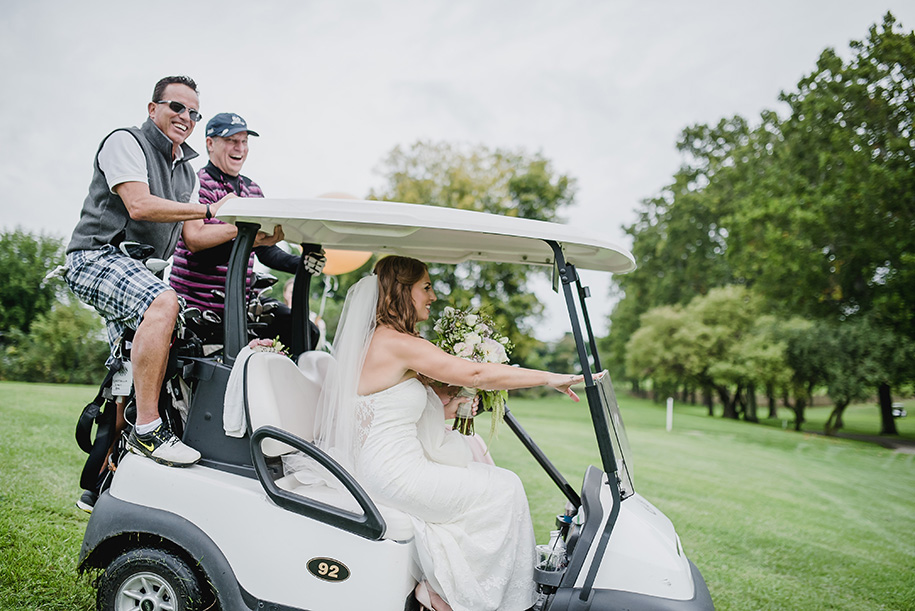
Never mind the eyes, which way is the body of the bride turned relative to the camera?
to the viewer's right

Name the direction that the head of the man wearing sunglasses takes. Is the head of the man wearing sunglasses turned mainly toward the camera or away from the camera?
toward the camera

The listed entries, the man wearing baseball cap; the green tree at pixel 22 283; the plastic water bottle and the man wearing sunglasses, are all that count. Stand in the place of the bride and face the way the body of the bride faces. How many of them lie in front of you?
1

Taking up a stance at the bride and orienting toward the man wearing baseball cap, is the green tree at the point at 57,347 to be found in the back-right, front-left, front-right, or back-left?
front-right

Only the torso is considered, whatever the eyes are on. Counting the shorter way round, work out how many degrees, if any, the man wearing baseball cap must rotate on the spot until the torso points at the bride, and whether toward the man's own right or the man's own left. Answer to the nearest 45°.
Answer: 0° — they already face them

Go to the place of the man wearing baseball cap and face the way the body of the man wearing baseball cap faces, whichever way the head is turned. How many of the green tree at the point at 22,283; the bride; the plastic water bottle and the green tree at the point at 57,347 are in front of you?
2

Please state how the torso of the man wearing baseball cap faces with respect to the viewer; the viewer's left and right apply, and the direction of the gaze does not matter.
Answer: facing the viewer and to the right of the viewer

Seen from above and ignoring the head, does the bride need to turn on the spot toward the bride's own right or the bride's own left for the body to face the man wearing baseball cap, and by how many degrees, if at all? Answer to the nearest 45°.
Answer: approximately 135° to the bride's own left

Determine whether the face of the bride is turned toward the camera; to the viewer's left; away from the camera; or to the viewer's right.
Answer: to the viewer's right

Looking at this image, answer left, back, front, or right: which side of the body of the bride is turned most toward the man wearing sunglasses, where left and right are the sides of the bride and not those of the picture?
back

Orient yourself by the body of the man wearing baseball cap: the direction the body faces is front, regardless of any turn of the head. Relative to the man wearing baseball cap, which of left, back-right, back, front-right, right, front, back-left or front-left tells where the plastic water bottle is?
front

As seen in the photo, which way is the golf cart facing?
to the viewer's right

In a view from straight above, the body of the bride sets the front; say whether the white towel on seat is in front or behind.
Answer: behind

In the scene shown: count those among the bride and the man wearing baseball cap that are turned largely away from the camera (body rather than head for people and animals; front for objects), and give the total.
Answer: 0

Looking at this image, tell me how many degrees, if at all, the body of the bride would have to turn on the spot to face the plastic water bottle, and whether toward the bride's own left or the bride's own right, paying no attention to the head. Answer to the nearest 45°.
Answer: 0° — they already face it

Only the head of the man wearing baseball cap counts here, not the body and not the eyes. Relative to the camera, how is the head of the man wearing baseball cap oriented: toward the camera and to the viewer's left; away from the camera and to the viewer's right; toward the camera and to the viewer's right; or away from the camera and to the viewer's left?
toward the camera and to the viewer's right
